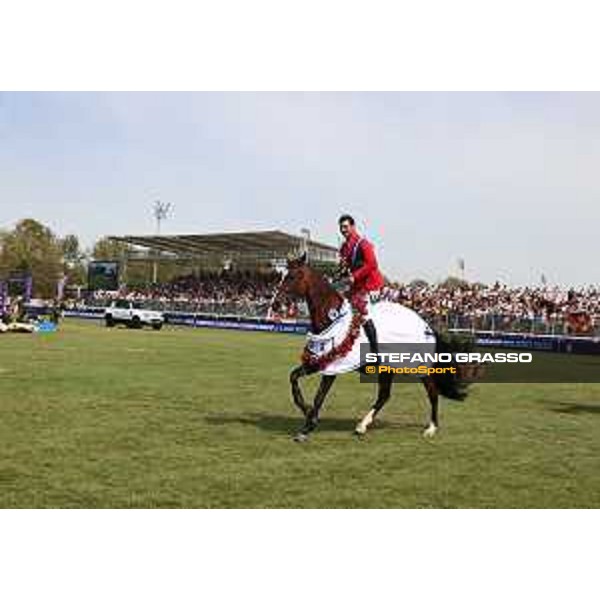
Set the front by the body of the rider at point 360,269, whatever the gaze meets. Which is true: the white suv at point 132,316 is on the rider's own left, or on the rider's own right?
on the rider's own right

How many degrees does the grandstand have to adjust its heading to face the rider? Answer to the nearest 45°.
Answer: approximately 45° to its left

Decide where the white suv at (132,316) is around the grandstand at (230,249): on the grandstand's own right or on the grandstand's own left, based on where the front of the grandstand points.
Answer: on the grandstand's own right

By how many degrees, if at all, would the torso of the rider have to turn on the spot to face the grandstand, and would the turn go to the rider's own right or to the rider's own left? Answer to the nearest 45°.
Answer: approximately 135° to the rider's own right
